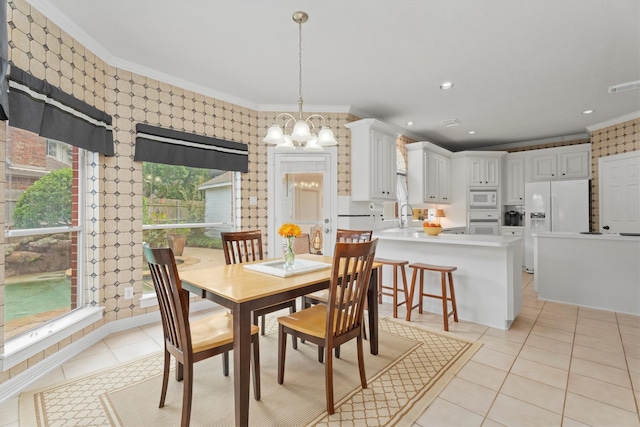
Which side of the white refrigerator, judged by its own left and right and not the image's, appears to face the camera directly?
front

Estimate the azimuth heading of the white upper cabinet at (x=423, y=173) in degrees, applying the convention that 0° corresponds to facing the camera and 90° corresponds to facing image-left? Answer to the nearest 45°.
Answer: approximately 315°

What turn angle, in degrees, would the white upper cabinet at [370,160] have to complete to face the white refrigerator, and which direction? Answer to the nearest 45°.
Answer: approximately 90° to its left

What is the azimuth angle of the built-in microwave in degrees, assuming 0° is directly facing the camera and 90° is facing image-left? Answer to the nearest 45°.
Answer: approximately 0°

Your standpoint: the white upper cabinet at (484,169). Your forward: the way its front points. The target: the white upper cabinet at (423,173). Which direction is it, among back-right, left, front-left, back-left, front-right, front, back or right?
front-right

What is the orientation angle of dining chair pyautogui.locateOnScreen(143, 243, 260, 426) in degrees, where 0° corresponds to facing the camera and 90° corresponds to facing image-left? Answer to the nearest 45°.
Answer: approximately 225°

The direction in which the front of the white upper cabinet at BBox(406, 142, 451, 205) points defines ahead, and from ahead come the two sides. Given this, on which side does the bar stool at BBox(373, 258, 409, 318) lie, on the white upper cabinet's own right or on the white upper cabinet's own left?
on the white upper cabinet's own right

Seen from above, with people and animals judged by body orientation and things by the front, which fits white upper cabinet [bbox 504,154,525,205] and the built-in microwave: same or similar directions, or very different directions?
same or similar directions

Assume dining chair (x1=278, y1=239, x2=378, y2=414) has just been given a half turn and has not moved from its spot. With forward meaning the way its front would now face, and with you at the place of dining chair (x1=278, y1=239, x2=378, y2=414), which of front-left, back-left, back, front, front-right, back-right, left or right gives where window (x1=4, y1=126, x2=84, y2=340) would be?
back-right

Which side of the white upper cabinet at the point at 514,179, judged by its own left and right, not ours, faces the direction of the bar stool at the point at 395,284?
front

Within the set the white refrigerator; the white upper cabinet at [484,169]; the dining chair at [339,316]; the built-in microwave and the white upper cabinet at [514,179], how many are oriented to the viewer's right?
0

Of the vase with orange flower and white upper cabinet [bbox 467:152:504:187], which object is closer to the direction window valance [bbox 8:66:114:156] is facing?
the vase with orange flower

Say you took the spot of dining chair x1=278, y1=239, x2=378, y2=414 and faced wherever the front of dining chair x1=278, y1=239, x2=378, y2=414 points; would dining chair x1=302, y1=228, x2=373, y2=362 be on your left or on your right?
on your right

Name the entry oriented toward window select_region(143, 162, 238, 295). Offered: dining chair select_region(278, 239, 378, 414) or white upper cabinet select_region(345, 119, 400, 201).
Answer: the dining chair
